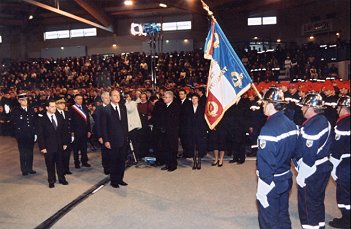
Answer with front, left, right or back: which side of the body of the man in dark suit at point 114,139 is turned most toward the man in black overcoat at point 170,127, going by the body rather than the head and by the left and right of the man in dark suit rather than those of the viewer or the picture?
left

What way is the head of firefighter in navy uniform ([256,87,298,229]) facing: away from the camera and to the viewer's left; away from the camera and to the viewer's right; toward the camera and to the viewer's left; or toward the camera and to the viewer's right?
away from the camera and to the viewer's left

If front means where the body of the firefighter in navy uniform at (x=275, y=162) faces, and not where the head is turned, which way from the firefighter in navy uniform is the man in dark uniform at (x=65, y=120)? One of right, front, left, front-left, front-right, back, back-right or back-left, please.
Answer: front

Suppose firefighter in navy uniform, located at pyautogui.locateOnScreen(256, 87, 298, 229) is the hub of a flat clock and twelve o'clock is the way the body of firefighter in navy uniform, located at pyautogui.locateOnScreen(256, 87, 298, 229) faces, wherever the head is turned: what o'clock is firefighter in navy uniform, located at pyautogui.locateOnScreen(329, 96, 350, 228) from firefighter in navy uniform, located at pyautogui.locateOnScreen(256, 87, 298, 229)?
firefighter in navy uniform, located at pyautogui.locateOnScreen(329, 96, 350, 228) is roughly at 4 o'clock from firefighter in navy uniform, located at pyautogui.locateOnScreen(256, 87, 298, 229).

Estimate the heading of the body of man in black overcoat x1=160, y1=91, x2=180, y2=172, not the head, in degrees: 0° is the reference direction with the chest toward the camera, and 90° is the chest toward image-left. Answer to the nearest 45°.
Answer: approximately 45°

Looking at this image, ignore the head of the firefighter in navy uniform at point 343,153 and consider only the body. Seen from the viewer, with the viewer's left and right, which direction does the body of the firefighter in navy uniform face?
facing to the left of the viewer

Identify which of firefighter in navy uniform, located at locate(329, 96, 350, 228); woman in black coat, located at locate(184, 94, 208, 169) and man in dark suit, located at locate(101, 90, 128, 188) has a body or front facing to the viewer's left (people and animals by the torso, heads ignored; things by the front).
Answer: the firefighter in navy uniform

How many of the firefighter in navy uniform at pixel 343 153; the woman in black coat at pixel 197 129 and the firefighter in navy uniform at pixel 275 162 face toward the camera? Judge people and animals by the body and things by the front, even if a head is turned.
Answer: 1

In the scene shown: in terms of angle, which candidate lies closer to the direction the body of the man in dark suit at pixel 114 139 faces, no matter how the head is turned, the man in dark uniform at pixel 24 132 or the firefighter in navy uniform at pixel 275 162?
the firefighter in navy uniform

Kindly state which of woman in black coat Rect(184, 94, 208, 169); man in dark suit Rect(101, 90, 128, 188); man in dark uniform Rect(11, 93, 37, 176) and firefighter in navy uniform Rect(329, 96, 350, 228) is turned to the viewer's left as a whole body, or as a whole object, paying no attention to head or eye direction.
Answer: the firefighter in navy uniform

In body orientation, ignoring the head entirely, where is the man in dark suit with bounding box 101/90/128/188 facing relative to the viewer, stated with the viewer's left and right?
facing the viewer and to the right of the viewer

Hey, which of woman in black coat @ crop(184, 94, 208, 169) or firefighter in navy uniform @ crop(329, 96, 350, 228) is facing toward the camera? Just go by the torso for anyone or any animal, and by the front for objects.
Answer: the woman in black coat

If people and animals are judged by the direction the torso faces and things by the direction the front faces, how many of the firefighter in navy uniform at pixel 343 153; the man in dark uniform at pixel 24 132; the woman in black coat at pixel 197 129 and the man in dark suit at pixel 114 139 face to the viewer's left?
1

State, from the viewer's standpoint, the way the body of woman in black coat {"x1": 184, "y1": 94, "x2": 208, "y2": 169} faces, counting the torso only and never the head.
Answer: toward the camera

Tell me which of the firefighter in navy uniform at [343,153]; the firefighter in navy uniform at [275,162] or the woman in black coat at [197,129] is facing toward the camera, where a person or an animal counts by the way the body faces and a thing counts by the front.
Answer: the woman in black coat
